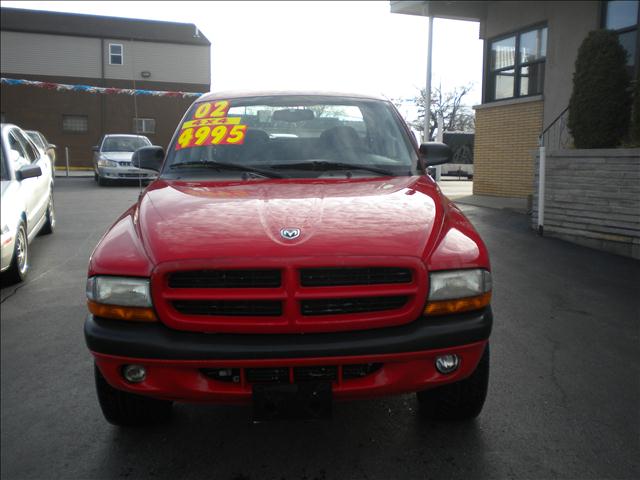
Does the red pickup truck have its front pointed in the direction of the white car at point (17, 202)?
no

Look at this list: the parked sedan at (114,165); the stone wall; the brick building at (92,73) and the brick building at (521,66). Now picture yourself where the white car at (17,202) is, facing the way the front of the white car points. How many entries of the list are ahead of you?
0

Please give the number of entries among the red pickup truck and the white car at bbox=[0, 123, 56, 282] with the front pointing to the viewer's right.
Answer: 0

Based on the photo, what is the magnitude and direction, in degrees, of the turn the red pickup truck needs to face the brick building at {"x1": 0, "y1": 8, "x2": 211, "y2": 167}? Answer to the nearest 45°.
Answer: approximately 180°

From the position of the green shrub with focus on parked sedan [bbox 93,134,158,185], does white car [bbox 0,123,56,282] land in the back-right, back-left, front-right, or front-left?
front-left

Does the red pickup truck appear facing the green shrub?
no

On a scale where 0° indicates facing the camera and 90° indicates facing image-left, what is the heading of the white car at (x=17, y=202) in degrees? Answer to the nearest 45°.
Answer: approximately 45°

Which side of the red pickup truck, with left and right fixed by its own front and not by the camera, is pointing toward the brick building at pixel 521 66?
back

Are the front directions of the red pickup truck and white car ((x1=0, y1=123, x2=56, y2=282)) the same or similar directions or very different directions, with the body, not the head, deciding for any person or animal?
same or similar directions

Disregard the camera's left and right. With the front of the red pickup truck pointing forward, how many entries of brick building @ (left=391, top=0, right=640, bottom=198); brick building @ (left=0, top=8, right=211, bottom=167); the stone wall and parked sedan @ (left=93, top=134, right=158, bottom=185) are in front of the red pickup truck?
0

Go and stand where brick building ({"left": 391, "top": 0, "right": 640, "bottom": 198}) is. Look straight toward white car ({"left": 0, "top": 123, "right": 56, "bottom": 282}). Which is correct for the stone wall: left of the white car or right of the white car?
left

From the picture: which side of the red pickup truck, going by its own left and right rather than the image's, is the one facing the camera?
front

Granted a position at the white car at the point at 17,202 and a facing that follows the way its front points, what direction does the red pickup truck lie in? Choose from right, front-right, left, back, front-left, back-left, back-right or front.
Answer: front-left

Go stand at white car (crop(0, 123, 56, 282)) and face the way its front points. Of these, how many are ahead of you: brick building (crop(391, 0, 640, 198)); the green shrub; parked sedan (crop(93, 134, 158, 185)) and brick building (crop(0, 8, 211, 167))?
0

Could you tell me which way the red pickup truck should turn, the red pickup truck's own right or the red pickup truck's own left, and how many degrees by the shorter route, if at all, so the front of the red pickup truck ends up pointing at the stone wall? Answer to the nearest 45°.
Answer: approximately 135° to the red pickup truck's own left
